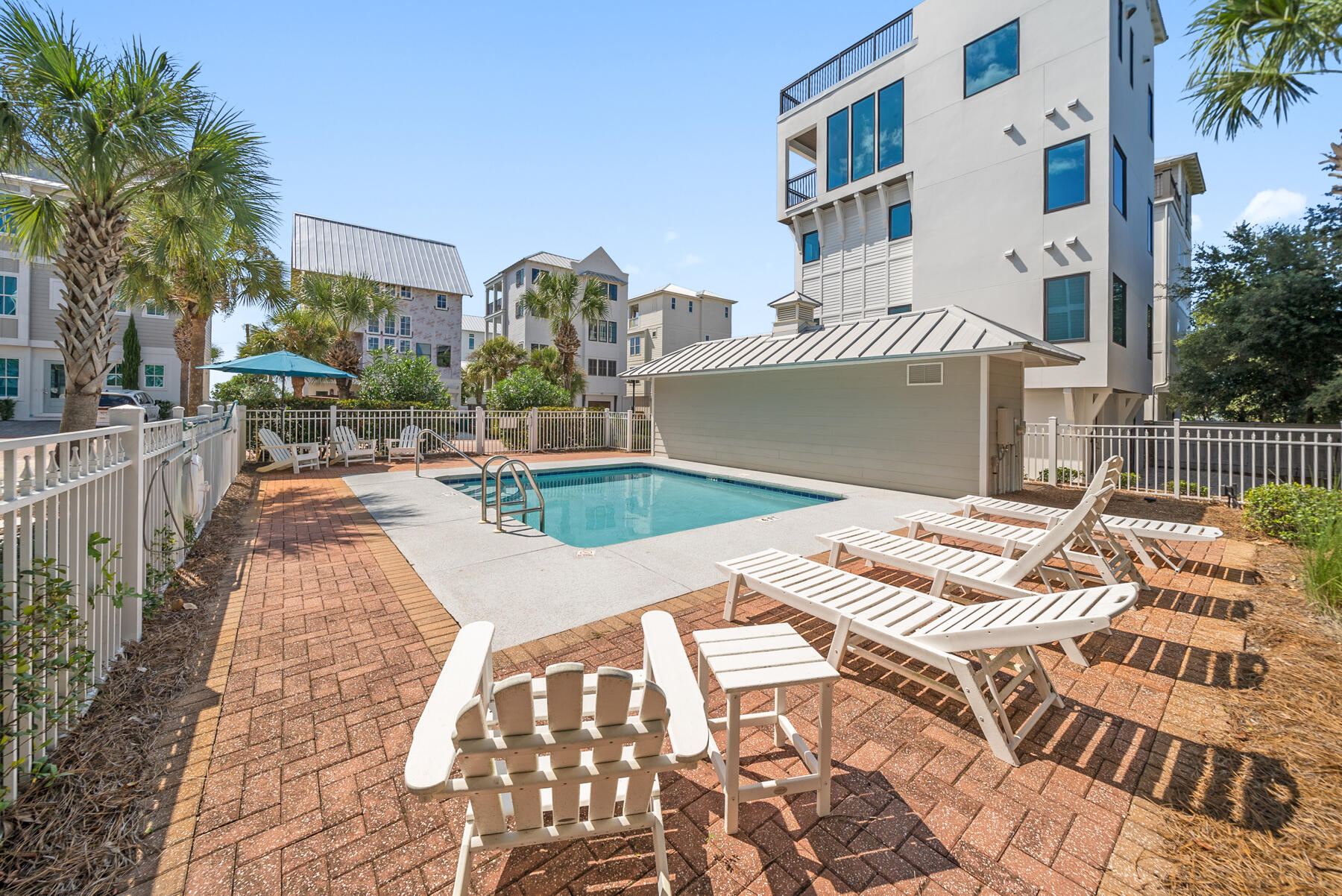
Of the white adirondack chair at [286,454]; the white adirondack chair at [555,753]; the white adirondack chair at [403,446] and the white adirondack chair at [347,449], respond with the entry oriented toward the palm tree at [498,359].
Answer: the white adirondack chair at [555,753]

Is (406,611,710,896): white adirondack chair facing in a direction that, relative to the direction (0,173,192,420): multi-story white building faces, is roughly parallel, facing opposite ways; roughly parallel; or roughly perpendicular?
roughly parallel, facing opposite ways

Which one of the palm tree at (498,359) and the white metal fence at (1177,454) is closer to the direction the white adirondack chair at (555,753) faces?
the palm tree

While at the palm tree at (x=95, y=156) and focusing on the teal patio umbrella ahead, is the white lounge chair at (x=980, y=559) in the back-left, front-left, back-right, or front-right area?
back-right

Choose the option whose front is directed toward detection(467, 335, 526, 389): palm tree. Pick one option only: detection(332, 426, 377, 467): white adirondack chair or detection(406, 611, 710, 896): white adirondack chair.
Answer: detection(406, 611, 710, 896): white adirondack chair

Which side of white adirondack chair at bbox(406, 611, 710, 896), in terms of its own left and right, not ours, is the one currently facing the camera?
back

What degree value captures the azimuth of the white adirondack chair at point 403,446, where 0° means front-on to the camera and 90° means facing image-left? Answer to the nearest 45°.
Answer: approximately 45°

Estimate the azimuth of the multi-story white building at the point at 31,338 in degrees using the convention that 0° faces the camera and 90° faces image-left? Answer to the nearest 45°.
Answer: approximately 315°

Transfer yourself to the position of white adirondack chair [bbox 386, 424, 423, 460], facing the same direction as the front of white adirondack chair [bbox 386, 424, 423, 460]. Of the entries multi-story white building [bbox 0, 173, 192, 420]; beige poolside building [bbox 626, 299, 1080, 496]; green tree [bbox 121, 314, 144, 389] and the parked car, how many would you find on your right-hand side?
3

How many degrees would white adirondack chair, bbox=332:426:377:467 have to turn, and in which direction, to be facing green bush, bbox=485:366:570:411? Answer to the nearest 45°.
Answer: approximately 90° to its left

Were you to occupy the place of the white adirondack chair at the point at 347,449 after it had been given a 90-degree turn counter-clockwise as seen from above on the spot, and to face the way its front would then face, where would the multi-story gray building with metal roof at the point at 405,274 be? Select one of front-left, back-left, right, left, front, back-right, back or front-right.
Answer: front-left
